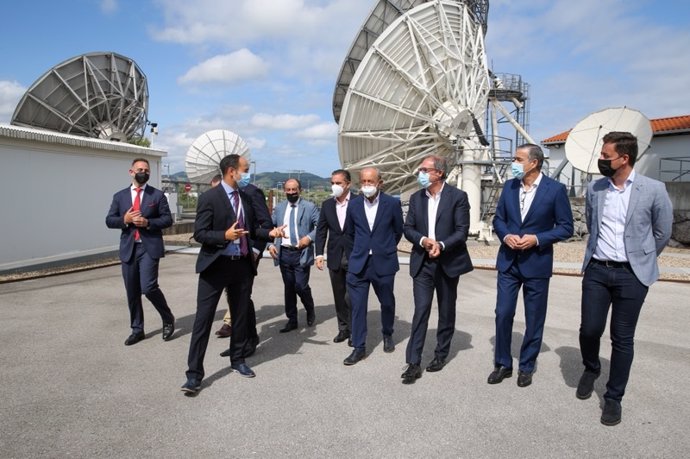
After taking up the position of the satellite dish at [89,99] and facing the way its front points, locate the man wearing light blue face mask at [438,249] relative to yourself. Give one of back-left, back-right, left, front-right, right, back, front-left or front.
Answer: back-left

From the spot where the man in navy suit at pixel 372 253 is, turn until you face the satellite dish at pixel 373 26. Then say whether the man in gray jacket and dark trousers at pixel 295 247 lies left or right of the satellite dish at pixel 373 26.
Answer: left

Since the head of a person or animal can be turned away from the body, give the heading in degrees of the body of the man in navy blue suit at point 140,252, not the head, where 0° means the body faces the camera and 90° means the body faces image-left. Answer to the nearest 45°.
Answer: approximately 0°

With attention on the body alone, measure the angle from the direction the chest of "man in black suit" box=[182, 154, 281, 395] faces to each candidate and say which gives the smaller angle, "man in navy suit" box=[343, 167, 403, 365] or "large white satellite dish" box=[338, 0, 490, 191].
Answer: the man in navy suit

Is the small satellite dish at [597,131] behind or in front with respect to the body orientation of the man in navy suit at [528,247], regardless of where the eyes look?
behind

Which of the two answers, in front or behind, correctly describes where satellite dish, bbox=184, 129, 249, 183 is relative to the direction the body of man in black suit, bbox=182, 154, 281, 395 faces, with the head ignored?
behind

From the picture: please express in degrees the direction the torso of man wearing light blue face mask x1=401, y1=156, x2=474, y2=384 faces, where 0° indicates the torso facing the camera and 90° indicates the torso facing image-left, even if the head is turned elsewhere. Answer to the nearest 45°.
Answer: approximately 45°

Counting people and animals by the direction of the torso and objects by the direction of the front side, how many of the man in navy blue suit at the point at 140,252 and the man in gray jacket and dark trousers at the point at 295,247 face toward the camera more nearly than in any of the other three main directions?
2

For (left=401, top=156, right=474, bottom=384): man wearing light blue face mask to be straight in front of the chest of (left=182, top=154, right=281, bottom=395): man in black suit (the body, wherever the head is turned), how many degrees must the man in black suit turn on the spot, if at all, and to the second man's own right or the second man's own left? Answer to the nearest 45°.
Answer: approximately 45° to the second man's own left

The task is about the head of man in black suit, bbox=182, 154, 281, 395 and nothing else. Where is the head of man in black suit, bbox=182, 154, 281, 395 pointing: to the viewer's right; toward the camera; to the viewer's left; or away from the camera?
to the viewer's right
